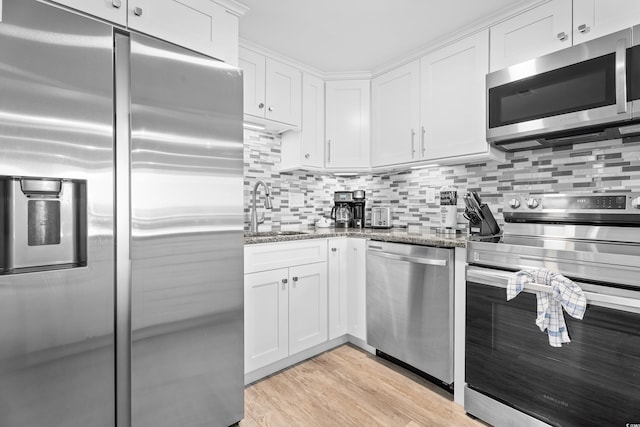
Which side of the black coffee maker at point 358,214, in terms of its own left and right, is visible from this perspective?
front

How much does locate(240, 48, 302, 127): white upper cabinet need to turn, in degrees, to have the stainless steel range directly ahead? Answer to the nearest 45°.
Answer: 0° — it already faces it

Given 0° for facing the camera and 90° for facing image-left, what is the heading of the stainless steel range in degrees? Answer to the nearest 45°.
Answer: approximately 45°

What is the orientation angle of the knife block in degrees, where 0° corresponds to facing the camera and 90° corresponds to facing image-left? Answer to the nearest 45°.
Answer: approximately 45°

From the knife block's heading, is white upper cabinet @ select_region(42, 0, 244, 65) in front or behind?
in front

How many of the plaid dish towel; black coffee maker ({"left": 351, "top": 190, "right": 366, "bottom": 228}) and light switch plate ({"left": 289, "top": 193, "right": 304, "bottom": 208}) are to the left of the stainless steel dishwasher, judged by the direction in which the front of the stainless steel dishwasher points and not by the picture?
1

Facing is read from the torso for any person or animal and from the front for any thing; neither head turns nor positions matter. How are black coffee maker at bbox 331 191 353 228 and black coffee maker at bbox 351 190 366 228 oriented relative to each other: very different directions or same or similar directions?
same or similar directions

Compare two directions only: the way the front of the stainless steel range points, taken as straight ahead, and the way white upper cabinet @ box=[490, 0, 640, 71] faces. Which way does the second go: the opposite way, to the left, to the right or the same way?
the same way

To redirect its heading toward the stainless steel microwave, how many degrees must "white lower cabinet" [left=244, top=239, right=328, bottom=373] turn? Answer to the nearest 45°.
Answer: approximately 45° to its left

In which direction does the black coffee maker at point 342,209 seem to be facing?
toward the camera

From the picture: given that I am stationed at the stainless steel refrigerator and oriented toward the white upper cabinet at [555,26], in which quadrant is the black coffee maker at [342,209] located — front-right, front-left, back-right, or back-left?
front-left

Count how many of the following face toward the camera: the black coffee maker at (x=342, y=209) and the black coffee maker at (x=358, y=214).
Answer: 2
